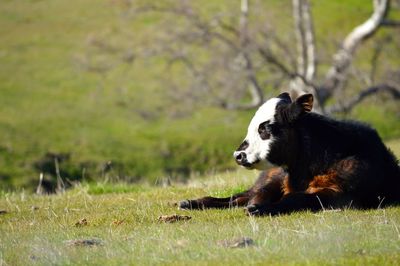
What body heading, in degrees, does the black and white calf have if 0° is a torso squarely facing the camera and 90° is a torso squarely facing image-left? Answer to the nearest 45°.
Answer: approximately 90°
